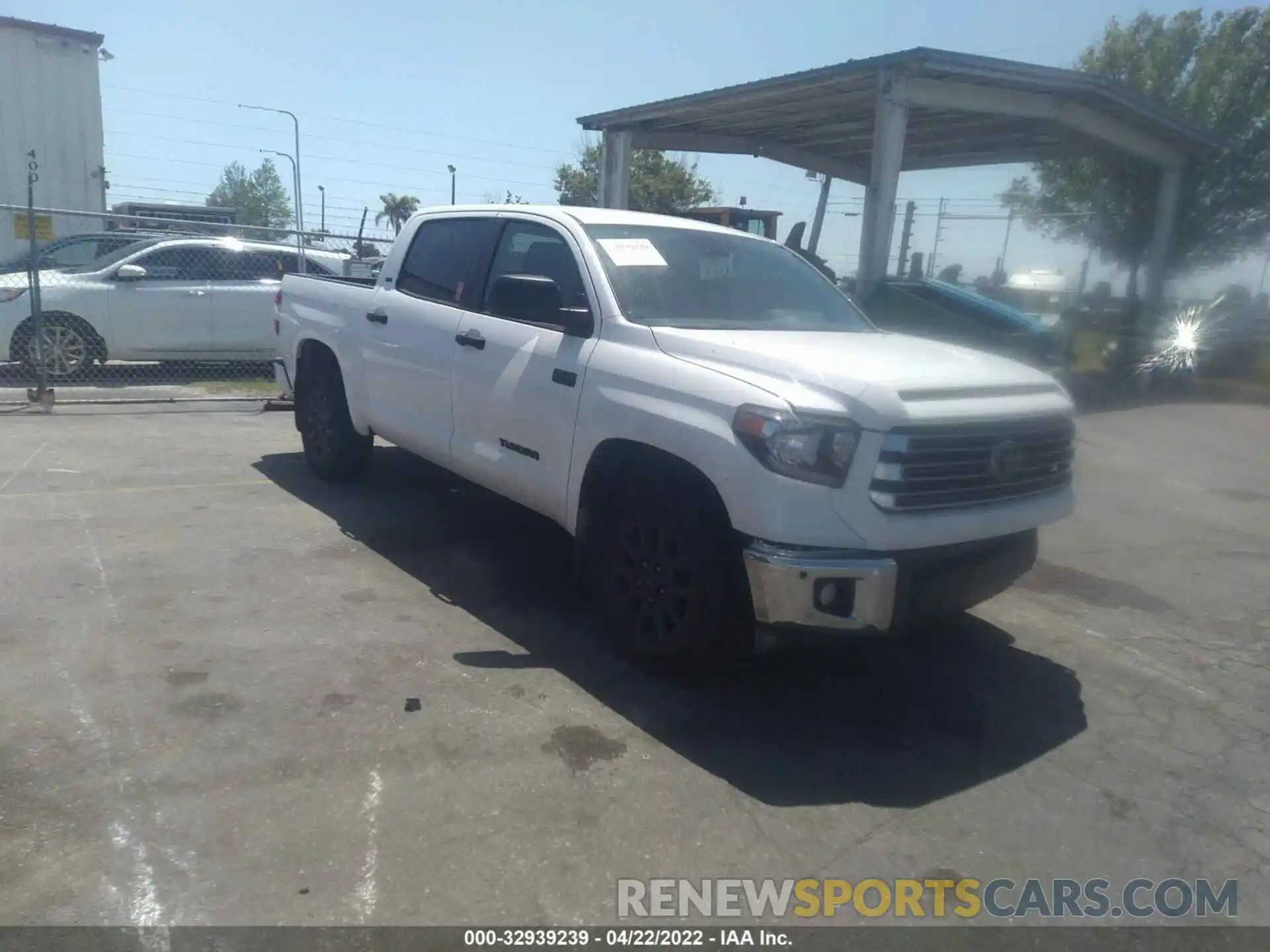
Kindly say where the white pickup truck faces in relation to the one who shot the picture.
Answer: facing the viewer and to the right of the viewer

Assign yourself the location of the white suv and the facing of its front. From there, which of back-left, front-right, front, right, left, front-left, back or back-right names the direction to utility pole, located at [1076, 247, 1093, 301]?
back

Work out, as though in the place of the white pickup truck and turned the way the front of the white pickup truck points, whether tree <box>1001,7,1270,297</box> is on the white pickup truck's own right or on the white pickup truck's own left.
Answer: on the white pickup truck's own left

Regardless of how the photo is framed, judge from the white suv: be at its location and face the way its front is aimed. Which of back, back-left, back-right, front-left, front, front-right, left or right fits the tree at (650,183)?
back-right

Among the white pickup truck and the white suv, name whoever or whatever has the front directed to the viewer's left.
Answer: the white suv

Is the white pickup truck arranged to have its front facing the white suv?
no

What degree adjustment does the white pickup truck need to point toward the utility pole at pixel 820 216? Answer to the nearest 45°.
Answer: approximately 135° to its left

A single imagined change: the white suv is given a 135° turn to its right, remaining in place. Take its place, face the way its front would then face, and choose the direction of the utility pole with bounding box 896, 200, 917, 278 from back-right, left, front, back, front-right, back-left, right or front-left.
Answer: front-right

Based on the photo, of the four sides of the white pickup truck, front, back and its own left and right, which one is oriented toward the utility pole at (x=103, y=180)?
back

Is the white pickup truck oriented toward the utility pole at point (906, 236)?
no

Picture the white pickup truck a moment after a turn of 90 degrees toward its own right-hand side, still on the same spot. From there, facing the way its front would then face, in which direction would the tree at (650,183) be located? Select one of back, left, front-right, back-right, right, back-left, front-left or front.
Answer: back-right

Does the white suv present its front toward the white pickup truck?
no

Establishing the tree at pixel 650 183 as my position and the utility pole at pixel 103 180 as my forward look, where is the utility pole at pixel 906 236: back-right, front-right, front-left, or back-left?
back-right

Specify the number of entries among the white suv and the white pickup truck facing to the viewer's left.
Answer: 1

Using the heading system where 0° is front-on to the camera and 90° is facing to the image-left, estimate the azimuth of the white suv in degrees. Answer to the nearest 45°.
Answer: approximately 90°
